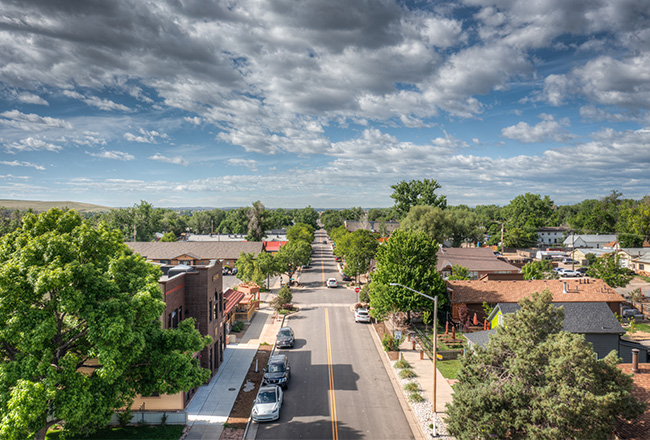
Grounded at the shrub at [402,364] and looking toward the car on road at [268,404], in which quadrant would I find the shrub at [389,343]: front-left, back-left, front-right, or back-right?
back-right

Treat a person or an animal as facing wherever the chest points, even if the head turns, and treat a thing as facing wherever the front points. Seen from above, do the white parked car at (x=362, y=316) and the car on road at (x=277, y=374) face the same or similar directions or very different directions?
very different directions

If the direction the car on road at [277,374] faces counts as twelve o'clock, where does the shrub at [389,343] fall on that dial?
The shrub is roughly at 8 o'clock from the car on road.

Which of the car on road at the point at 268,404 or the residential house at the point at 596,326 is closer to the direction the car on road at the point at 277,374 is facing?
the car on road

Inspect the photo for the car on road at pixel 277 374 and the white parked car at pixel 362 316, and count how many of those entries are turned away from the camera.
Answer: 1

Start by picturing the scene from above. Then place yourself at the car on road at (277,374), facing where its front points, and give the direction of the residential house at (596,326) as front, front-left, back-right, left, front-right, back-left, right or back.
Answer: left

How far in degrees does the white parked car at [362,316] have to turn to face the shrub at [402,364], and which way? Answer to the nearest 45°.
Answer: approximately 180°

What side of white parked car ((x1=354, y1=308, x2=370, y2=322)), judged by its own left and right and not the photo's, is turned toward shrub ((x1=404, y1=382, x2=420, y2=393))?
back

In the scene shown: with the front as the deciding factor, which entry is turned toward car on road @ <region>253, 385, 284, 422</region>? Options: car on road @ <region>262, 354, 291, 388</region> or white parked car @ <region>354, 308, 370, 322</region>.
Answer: car on road @ <region>262, 354, 291, 388</region>

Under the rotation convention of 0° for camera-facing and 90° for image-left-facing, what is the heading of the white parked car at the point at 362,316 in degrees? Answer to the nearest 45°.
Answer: approximately 180°

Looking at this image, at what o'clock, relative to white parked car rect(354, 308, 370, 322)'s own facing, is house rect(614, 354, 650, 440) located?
The house is roughly at 5 o'clock from the white parked car.

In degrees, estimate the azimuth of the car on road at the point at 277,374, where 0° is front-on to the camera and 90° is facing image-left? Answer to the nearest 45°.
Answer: approximately 0°

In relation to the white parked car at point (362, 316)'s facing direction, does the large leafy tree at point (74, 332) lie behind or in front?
behind
